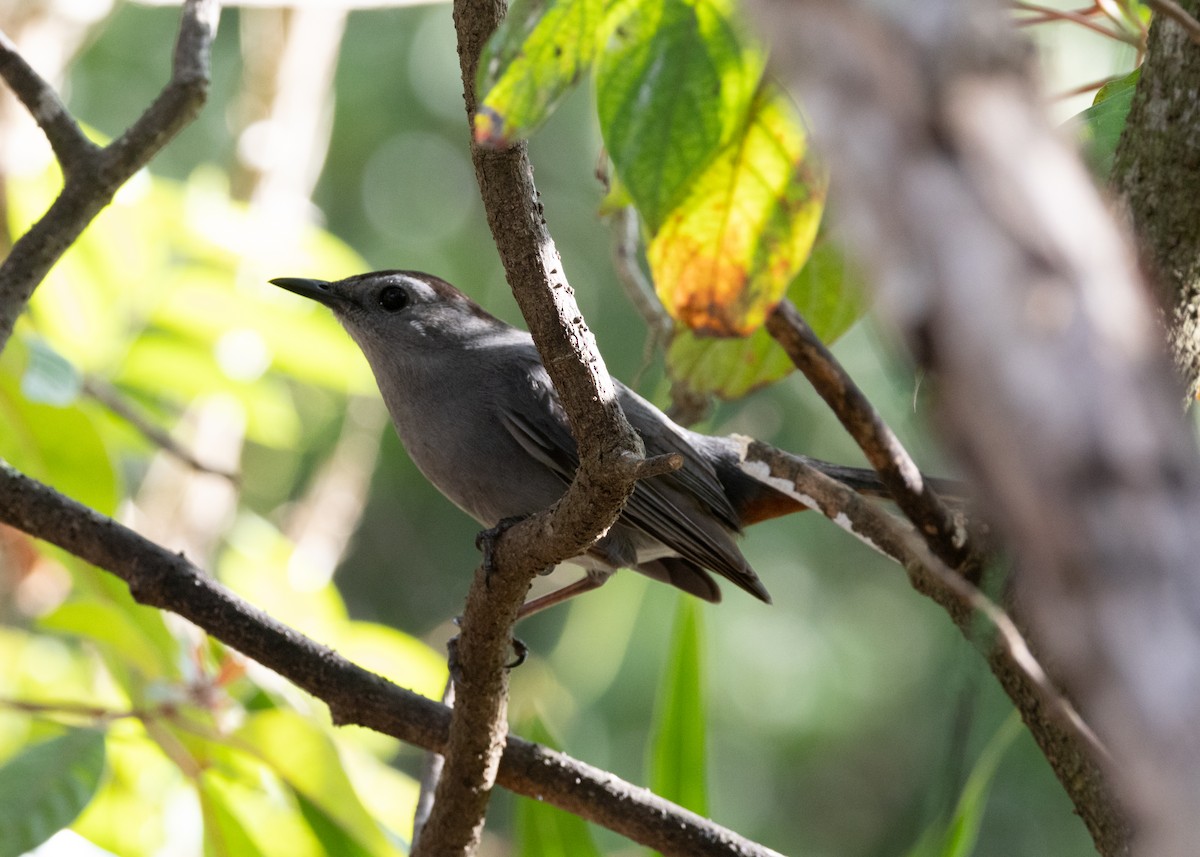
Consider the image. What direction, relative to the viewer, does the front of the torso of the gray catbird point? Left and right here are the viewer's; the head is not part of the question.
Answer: facing to the left of the viewer

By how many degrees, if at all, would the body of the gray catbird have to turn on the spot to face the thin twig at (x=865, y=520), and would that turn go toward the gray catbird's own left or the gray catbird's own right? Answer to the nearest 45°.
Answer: approximately 135° to the gray catbird's own left

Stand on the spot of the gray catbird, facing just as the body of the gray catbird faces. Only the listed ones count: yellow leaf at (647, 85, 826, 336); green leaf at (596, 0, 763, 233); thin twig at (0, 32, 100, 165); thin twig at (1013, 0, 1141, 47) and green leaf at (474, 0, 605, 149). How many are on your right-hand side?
0

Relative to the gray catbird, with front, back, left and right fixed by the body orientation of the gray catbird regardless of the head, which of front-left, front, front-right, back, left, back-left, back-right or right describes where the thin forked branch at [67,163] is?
front-left
